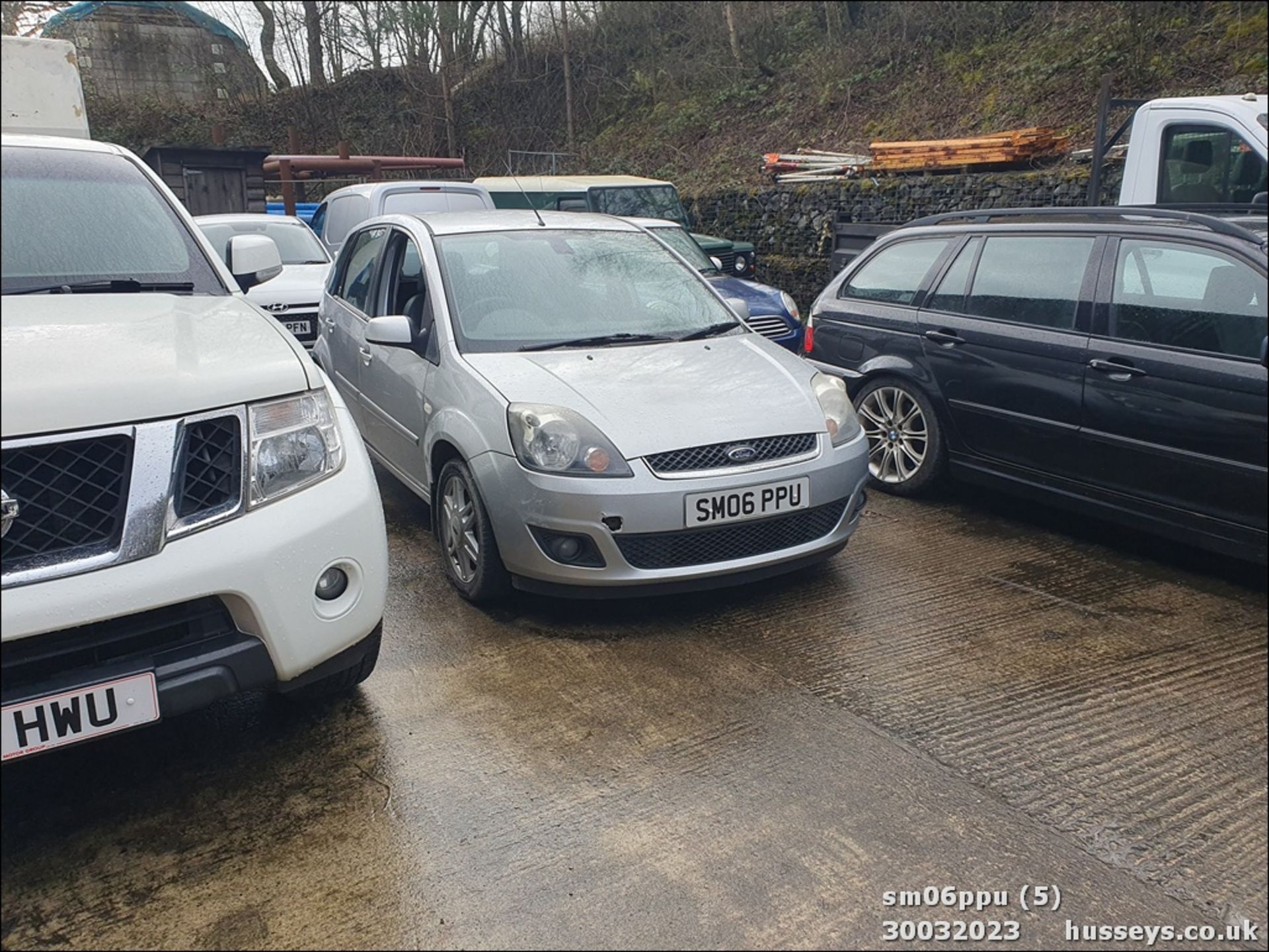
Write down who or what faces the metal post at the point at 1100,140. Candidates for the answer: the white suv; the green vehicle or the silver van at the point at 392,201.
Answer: the green vehicle

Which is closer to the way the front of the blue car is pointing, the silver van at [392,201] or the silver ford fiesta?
the silver ford fiesta

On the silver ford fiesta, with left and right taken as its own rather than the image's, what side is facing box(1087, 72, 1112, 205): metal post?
left

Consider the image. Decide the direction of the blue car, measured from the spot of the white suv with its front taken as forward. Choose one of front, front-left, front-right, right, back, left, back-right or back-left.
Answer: back-left

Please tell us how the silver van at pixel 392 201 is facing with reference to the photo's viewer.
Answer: facing away from the viewer and to the left of the viewer

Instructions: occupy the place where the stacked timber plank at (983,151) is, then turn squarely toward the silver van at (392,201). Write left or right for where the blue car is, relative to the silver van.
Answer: left

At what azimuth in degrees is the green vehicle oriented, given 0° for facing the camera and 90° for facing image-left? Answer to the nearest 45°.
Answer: approximately 315°
